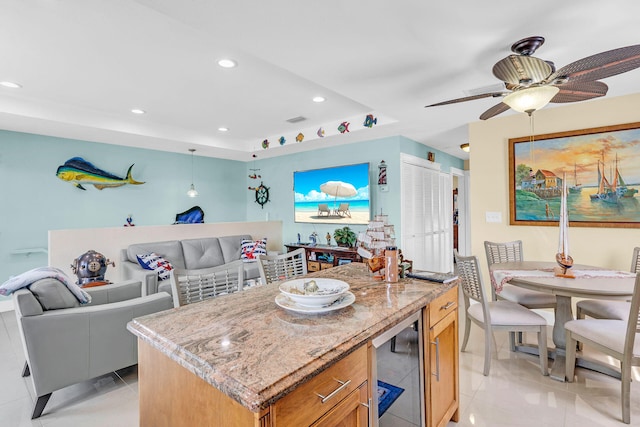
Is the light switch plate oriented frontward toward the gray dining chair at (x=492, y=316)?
yes

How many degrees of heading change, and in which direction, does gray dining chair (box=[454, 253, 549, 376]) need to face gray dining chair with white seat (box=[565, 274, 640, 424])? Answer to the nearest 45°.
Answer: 0° — it already faces it

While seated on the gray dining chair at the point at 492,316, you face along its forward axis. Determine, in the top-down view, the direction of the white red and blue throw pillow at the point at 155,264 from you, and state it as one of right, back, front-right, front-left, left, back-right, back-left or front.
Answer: back

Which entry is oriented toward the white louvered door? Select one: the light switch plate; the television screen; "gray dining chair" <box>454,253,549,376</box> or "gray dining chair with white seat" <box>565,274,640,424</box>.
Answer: "gray dining chair with white seat" <box>565,274,640,424</box>

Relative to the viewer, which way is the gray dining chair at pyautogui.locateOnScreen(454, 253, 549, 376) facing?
to the viewer's right

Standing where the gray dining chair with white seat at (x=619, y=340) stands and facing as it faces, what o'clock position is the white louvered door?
The white louvered door is roughly at 12 o'clock from the gray dining chair with white seat.

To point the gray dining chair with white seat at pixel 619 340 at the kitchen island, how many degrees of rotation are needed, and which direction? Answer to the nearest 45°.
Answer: approximately 90° to its left

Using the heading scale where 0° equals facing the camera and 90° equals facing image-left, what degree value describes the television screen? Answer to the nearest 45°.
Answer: approximately 45°

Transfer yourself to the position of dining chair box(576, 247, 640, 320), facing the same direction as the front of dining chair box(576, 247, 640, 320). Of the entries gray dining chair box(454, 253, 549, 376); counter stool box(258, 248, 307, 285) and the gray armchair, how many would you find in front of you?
3

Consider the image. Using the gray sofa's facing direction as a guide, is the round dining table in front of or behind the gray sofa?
in front

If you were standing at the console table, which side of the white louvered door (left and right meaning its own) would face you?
right

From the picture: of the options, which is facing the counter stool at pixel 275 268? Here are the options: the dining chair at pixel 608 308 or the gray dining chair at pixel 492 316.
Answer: the dining chair at pixel 608 308

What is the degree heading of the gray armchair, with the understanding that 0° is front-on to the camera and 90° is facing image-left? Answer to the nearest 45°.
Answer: approximately 225°

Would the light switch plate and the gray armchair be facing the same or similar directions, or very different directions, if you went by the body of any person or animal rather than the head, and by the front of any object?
very different directions

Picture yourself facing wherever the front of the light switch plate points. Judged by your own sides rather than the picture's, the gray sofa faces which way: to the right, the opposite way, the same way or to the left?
to the left
